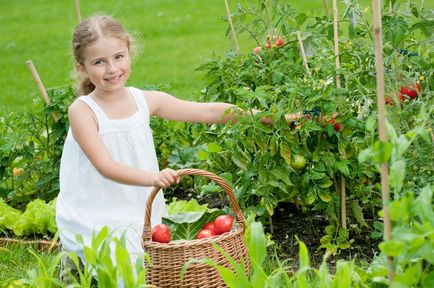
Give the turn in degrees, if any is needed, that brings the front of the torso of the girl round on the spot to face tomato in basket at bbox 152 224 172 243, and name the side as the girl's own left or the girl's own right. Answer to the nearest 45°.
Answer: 0° — they already face it

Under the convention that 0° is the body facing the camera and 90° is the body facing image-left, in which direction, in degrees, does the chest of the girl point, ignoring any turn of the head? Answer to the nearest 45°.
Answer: approximately 315°

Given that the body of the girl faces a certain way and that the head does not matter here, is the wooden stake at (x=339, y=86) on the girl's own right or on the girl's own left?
on the girl's own left

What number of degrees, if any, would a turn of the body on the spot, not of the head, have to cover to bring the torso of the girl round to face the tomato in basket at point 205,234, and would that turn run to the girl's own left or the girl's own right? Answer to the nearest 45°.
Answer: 0° — they already face it

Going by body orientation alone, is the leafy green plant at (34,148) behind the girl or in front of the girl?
behind
